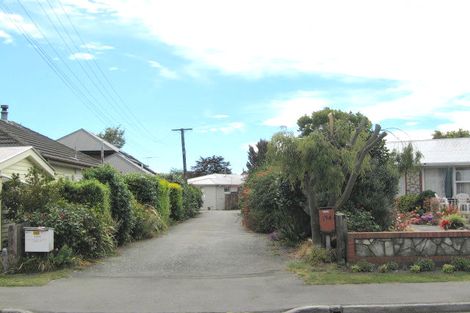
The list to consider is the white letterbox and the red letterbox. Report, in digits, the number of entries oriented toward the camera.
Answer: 2

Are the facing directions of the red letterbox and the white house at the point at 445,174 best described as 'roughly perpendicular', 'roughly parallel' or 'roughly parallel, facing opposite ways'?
roughly parallel

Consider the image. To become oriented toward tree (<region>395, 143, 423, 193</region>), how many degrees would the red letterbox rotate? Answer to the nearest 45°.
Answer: approximately 135° to its left

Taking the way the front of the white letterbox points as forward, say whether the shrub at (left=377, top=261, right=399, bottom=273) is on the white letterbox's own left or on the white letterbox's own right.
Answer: on the white letterbox's own left

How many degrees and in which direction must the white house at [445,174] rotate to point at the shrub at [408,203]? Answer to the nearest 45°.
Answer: approximately 45° to its right

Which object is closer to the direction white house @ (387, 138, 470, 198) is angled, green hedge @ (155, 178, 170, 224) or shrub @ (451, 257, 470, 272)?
the shrub

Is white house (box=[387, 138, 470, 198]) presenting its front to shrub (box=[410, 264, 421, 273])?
yes

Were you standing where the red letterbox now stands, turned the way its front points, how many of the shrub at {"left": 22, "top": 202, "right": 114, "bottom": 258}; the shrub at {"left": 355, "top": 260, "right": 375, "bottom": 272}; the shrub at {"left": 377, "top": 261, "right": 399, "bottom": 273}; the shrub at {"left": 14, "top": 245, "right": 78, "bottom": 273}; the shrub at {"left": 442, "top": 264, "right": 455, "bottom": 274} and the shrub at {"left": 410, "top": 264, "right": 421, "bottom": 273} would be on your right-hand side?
2

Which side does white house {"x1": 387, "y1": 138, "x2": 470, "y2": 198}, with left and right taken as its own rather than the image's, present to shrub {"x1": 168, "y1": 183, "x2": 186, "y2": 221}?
right

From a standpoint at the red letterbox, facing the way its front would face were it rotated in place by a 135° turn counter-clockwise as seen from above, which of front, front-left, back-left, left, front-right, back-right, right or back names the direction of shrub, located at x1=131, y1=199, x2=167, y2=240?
left

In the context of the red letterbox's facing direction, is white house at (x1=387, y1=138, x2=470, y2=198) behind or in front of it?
behind

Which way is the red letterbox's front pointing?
toward the camera

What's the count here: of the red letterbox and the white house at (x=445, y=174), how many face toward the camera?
2

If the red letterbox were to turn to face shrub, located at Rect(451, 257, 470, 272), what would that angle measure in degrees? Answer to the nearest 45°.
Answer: approximately 90° to its left
